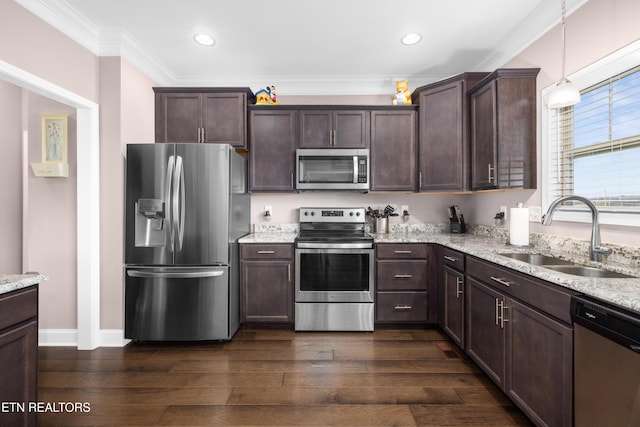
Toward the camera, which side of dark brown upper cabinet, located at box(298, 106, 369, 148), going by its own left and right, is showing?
front

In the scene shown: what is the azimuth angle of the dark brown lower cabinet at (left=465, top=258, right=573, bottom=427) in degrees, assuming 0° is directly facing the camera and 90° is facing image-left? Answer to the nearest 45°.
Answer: approximately 45°

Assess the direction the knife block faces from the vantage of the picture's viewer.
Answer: facing the viewer and to the left of the viewer

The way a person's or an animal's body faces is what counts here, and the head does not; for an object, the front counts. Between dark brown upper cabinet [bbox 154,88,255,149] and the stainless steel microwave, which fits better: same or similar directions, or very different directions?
same or similar directions

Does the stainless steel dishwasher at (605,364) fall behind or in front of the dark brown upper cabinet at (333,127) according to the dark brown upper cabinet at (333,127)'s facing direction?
in front

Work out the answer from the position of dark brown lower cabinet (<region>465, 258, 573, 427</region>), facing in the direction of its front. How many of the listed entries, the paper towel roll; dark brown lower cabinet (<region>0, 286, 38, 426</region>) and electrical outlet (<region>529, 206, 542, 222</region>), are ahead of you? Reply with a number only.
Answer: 1

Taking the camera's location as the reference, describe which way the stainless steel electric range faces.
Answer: facing the viewer

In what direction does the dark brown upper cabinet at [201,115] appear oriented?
toward the camera

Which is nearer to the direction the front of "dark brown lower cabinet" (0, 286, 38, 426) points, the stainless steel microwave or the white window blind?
the white window blind

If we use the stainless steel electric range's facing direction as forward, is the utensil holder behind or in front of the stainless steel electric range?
behind

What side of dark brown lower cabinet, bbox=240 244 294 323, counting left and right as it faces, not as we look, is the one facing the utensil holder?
left

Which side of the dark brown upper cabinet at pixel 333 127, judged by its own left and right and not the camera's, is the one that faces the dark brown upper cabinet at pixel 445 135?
left
